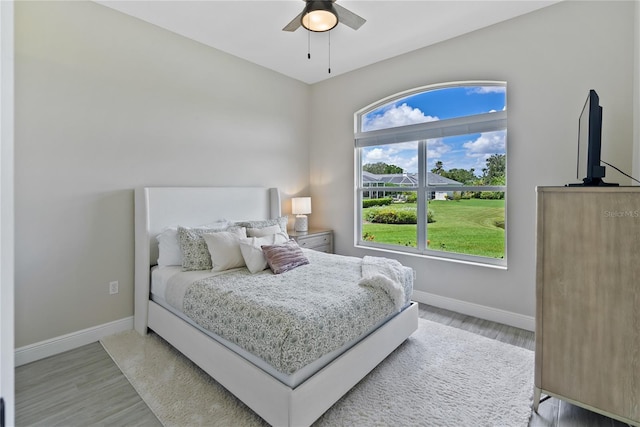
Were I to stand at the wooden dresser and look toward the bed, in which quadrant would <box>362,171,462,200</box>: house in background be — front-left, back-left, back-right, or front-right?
front-right

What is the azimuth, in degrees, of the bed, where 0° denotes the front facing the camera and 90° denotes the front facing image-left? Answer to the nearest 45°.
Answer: approximately 315°

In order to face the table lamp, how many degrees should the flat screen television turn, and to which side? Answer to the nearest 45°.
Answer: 0° — it already faces it

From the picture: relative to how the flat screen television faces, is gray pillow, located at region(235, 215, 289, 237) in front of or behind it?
in front

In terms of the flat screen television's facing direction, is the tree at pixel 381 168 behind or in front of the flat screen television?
in front

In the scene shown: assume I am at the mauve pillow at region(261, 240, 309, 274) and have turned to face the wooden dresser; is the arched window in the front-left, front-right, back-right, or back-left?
front-left

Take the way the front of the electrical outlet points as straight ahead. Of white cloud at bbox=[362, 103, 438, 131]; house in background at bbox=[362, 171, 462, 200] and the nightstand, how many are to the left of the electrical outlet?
3

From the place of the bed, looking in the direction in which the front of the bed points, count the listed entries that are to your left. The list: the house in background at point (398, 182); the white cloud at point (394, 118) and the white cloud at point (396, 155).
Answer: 3

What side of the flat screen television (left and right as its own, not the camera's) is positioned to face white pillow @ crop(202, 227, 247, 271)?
front

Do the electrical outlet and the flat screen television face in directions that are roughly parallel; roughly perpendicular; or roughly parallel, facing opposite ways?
roughly parallel, facing opposite ways

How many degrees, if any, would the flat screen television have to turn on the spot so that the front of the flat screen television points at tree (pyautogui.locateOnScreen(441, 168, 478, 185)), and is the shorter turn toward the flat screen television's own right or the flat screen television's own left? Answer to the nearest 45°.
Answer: approximately 45° to the flat screen television's own right

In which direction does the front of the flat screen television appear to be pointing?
to the viewer's left
